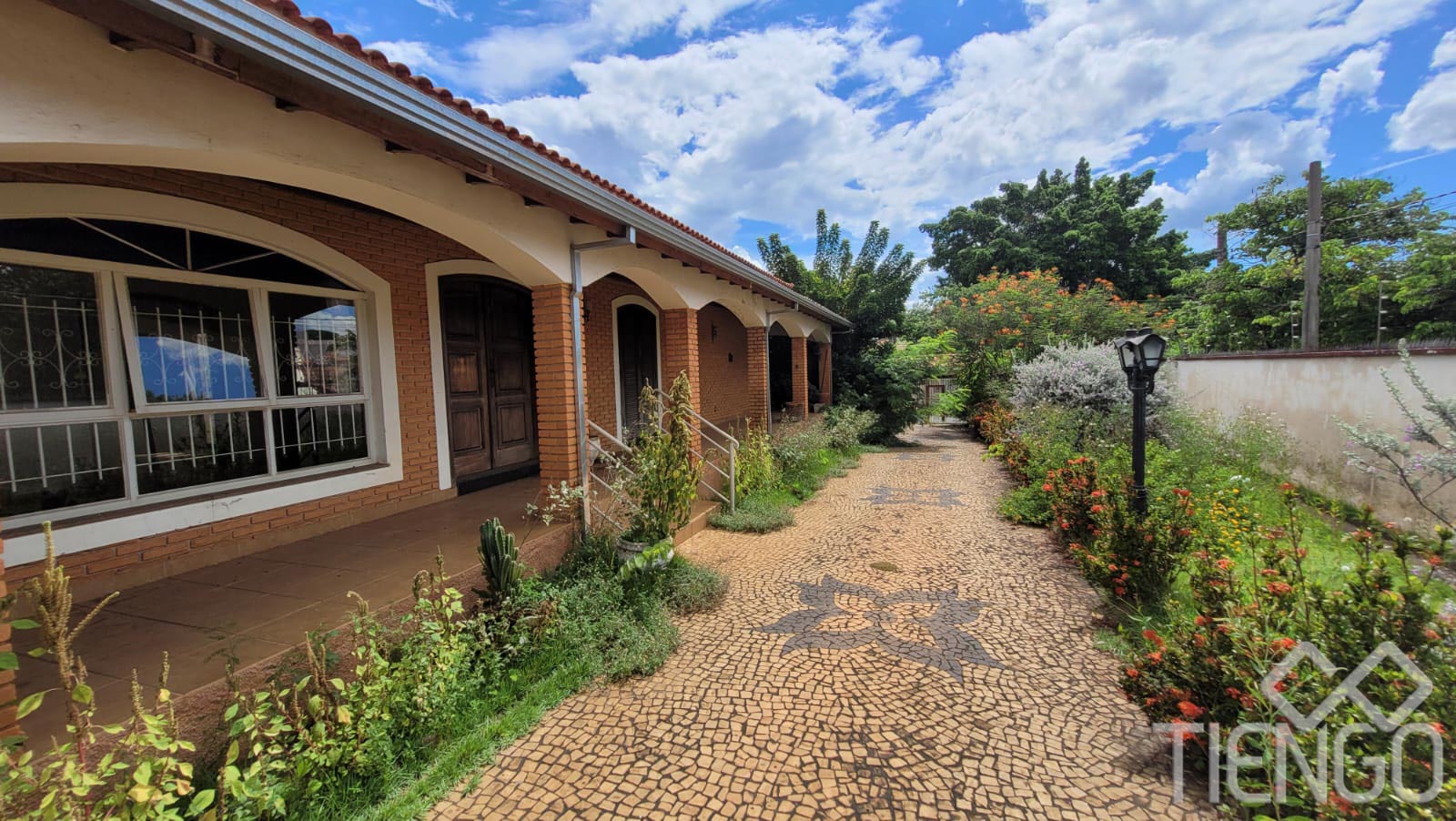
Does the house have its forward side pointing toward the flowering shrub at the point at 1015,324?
no

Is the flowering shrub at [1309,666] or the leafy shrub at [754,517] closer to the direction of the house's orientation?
the flowering shrub

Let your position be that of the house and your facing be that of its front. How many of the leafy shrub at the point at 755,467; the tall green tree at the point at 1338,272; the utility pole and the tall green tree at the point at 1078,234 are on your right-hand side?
0

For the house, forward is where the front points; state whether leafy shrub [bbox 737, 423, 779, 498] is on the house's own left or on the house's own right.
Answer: on the house's own left

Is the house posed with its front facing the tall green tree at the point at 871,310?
no

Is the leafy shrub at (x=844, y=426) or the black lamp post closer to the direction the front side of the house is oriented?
the black lamp post

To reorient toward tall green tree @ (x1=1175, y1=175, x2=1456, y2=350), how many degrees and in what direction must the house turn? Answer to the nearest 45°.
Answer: approximately 45° to its left

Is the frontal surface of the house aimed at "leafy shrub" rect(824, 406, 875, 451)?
no

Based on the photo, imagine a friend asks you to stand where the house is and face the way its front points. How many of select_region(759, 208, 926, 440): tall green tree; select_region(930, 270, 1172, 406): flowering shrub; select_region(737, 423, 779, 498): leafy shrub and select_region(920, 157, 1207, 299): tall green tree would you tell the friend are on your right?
0

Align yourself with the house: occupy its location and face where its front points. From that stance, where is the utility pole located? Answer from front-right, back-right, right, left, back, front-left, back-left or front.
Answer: front-left

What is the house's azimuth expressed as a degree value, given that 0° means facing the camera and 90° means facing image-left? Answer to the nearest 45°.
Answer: approximately 315°

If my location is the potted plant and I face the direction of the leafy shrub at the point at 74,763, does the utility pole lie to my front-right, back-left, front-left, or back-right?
back-left

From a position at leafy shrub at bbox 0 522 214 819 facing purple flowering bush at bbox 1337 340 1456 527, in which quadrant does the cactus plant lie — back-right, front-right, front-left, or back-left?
front-left

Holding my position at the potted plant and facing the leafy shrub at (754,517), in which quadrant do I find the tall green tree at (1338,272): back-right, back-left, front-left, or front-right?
front-right

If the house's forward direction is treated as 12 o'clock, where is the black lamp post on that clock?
The black lamp post is roughly at 11 o'clock from the house.
